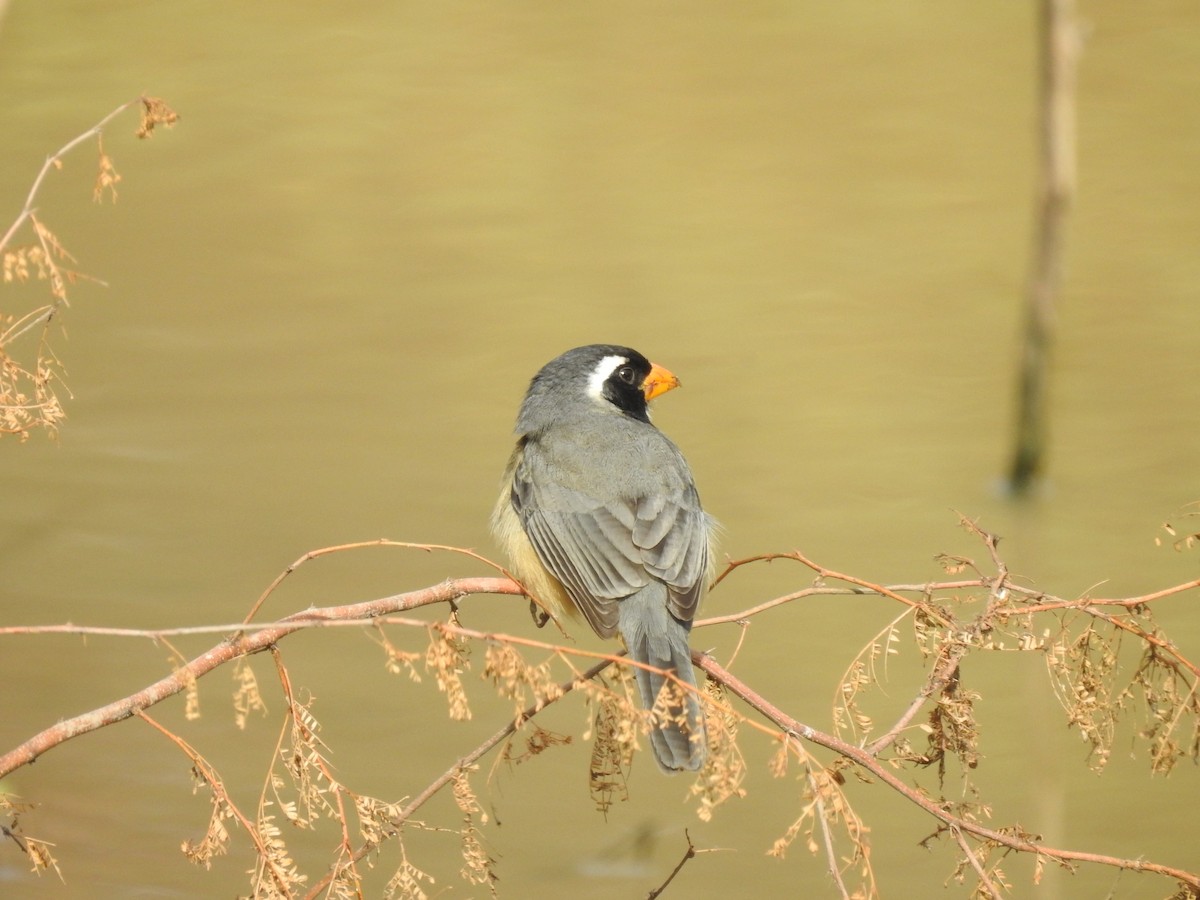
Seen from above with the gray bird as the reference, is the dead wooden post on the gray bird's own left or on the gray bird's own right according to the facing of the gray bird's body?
on the gray bird's own right

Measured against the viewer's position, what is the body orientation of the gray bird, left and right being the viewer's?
facing away from the viewer and to the left of the viewer
